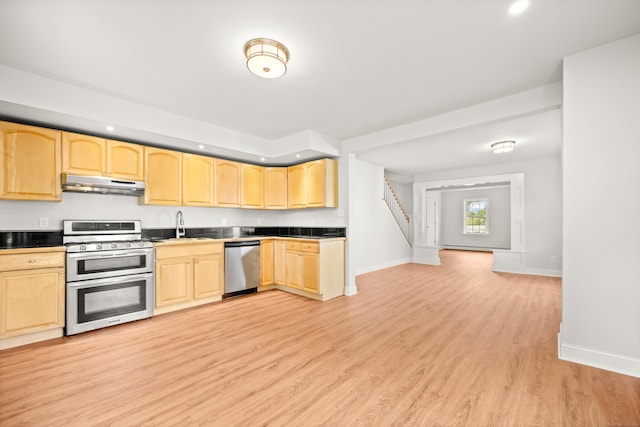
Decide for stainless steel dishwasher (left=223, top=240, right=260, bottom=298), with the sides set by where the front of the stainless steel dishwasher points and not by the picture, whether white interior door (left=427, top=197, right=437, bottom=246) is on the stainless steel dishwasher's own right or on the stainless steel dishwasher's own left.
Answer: on the stainless steel dishwasher's own left

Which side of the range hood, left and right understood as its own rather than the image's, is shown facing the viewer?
front

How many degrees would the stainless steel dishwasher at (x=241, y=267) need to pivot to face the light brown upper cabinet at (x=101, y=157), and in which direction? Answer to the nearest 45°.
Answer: approximately 135° to its right

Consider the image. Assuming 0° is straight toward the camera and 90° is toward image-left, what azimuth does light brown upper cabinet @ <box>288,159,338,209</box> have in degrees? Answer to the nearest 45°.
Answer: approximately 45°

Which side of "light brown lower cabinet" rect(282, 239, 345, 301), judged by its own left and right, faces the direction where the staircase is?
back

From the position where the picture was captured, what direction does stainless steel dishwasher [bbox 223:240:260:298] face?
facing the viewer and to the right of the viewer

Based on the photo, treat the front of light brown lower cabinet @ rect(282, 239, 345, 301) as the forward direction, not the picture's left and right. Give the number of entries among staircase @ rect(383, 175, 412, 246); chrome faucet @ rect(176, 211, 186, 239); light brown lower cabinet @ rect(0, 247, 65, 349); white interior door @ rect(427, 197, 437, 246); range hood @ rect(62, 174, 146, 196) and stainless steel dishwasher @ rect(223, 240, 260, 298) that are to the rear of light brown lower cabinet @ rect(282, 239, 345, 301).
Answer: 2

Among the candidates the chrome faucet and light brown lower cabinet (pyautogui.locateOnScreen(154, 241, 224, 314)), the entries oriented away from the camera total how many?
0

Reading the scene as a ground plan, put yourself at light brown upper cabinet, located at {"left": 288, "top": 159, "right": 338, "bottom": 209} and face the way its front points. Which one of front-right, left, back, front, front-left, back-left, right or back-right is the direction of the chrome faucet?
front-right

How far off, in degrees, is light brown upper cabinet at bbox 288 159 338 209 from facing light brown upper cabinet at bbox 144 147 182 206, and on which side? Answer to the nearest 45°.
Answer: approximately 45° to its right
